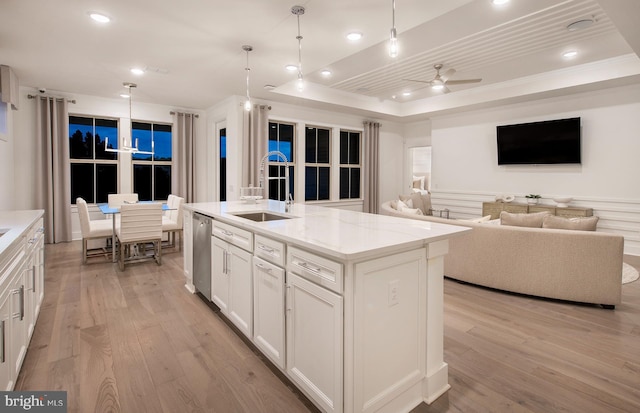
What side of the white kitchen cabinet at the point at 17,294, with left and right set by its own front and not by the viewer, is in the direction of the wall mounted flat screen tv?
front

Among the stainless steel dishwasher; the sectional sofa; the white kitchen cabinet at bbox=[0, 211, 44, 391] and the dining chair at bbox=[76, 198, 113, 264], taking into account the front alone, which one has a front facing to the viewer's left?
the stainless steel dishwasher

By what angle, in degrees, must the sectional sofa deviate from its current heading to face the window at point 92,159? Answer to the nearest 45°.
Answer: approximately 135° to its left

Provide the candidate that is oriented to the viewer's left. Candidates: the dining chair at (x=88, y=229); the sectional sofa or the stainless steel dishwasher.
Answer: the stainless steel dishwasher

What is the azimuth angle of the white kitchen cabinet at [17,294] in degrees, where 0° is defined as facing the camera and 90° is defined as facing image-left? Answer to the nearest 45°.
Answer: approximately 270°

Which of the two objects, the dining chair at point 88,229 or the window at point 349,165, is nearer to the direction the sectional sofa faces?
the window

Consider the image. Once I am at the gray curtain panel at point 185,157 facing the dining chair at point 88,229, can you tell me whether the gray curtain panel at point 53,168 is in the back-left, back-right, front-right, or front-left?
front-right

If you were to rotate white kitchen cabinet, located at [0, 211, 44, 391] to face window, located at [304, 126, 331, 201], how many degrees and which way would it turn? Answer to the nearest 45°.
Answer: approximately 45° to its left

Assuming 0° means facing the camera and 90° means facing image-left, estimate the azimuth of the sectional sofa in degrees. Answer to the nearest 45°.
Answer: approximately 225°

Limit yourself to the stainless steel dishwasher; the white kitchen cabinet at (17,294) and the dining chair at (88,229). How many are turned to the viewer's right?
2

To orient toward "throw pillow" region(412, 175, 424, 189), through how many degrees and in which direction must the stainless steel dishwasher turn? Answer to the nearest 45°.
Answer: approximately 135° to its right

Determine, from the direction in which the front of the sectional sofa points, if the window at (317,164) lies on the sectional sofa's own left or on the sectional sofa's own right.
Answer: on the sectional sofa's own left
